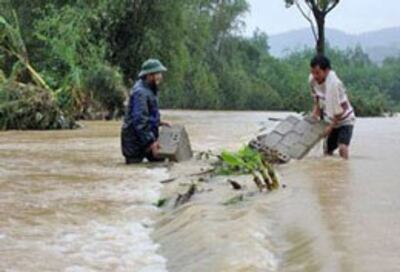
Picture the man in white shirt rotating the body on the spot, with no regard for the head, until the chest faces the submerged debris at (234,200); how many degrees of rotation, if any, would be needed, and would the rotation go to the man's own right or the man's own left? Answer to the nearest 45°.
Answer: approximately 45° to the man's own left

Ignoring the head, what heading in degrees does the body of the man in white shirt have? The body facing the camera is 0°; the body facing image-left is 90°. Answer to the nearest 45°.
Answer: approximately 45°

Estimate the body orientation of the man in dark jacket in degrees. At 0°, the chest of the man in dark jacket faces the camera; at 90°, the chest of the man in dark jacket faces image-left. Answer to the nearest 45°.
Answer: approximately 270°

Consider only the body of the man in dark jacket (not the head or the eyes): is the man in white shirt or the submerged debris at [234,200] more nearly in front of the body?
the man in white shirt

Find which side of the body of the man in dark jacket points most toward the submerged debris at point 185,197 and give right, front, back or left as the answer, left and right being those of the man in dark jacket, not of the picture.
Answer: right

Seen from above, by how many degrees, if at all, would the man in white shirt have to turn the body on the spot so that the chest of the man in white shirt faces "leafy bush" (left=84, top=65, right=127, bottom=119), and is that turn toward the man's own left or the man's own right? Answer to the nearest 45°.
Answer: approximately 90° to the man's own right

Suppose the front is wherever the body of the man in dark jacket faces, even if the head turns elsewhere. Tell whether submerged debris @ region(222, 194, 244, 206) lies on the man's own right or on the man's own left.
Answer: on the man's own right

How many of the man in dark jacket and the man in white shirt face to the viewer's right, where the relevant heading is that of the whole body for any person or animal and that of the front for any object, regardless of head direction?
1
